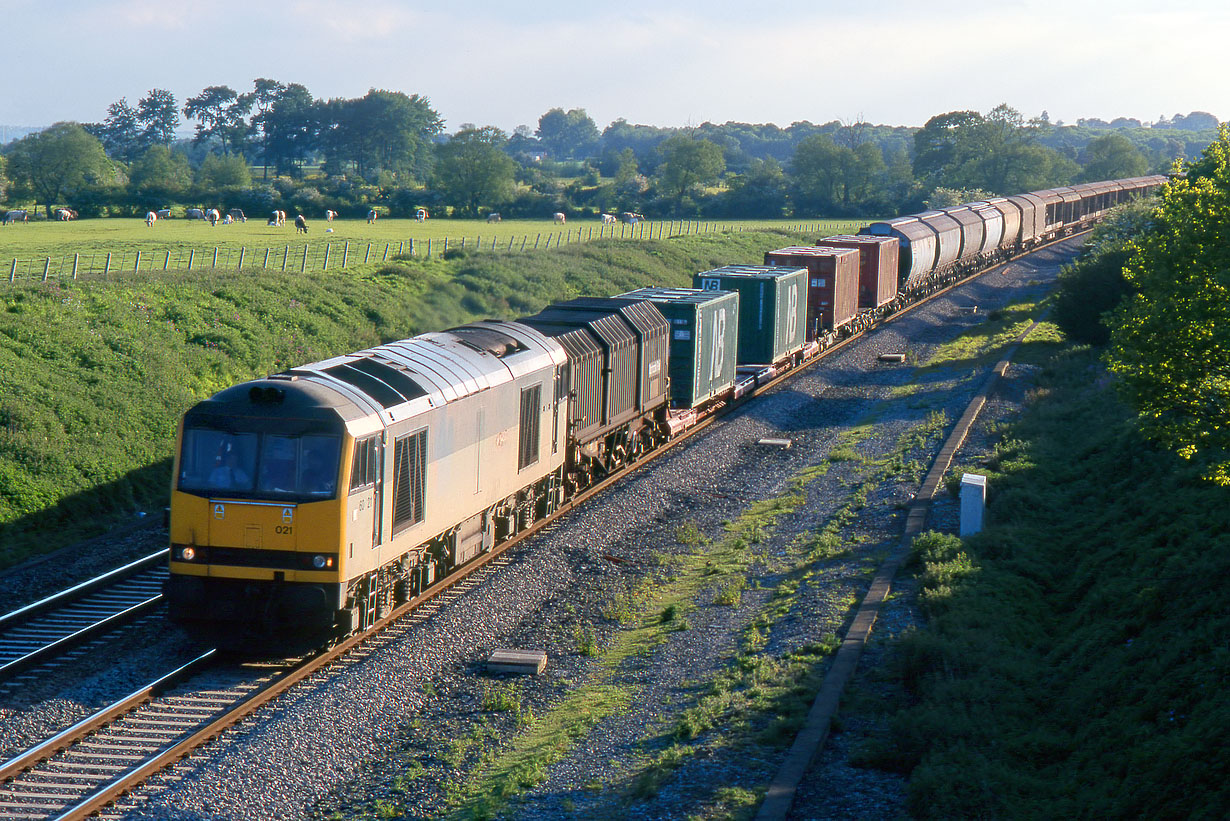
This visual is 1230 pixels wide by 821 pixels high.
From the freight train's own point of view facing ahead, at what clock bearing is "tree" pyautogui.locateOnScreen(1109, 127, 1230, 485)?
The tree is roughly at 7 o'clock from the freight train.

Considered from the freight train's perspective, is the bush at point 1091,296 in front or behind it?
behind

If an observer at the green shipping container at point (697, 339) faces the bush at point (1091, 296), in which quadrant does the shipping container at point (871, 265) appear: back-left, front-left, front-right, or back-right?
front-left
